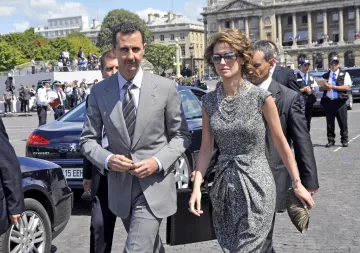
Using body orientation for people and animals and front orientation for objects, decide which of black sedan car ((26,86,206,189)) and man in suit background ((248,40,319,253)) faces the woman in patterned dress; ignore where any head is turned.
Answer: the man in suit background

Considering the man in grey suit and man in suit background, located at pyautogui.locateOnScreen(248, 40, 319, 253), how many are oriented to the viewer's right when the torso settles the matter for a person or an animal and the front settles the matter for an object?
0

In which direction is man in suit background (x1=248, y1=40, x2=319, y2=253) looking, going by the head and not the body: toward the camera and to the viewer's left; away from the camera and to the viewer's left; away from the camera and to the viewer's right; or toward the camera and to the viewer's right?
toward the camera and to the viewer's left

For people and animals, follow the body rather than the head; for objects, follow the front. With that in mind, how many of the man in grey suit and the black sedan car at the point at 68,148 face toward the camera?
1

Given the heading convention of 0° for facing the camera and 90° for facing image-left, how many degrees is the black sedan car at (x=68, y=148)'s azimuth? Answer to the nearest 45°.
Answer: approximately 225°

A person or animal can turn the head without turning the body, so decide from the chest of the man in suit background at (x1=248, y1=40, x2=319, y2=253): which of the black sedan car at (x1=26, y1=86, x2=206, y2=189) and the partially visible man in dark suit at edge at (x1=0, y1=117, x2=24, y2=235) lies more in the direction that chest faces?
the partially visible man in dark suit at edge

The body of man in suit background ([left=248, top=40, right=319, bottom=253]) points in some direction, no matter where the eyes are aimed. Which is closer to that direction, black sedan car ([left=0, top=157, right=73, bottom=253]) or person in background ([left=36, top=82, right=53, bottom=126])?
the black sedan car

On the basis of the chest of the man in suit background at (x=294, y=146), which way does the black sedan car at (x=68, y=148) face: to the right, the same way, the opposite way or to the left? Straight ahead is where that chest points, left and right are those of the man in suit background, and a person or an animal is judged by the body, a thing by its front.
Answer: the opposite way
